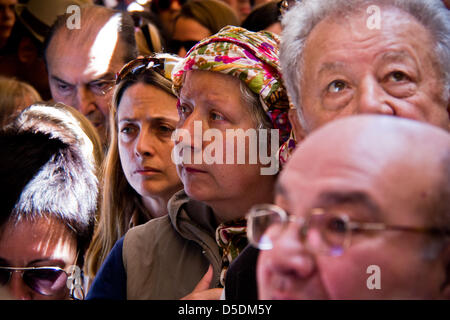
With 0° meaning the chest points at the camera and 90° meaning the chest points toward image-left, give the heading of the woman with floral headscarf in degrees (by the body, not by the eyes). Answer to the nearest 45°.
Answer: approximately 45°

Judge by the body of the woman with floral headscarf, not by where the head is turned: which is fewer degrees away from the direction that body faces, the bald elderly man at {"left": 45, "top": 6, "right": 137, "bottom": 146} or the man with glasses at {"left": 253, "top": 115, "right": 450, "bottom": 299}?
the man with glasses

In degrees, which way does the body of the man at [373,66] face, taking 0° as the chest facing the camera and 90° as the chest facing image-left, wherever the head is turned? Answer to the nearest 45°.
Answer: approximately 0°
